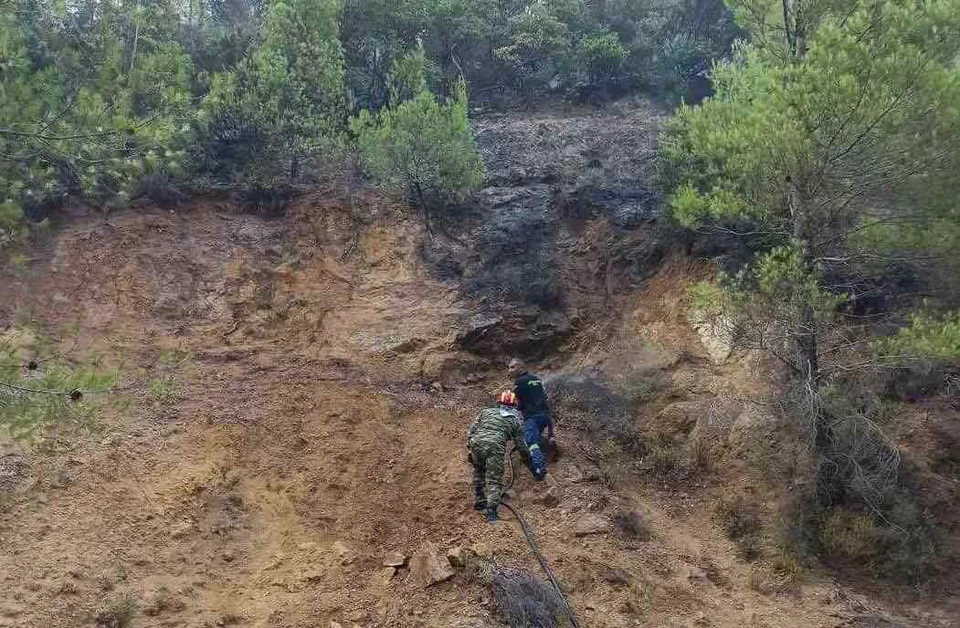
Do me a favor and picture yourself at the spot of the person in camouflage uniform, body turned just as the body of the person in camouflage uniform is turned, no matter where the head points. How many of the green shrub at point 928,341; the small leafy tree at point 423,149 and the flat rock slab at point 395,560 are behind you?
1

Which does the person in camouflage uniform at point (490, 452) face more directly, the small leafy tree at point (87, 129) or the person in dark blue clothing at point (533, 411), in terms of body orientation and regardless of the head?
the person in dark blue clothing

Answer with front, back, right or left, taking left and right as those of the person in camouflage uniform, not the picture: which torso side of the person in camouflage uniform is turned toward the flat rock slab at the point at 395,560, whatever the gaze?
back

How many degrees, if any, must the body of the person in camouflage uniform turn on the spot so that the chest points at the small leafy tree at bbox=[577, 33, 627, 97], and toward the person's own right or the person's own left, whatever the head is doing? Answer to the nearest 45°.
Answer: approximately 45° to the person's own left

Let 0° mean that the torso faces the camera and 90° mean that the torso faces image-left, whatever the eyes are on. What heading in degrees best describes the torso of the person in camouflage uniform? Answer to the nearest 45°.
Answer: approximately 225°

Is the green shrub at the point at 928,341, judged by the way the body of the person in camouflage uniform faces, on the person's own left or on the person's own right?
on the person's own right

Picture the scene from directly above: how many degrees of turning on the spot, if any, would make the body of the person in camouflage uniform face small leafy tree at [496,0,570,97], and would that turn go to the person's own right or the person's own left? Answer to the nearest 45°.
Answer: approximately 45° to the person's own left

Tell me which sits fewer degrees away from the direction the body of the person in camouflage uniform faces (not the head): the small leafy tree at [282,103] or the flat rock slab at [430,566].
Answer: the small leafy tree

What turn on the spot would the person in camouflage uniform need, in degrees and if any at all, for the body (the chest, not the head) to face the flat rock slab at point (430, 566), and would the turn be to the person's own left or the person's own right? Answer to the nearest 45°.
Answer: approximately 180°

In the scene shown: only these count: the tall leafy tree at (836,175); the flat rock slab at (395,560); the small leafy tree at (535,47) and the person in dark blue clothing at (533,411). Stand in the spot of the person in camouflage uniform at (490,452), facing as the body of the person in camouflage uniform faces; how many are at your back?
1

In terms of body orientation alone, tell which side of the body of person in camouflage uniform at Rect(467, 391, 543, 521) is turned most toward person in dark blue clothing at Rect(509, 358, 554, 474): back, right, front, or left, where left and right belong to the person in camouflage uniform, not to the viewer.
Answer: front

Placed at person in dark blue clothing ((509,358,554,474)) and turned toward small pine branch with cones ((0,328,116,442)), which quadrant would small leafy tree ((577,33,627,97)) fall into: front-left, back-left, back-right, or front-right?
back-right
